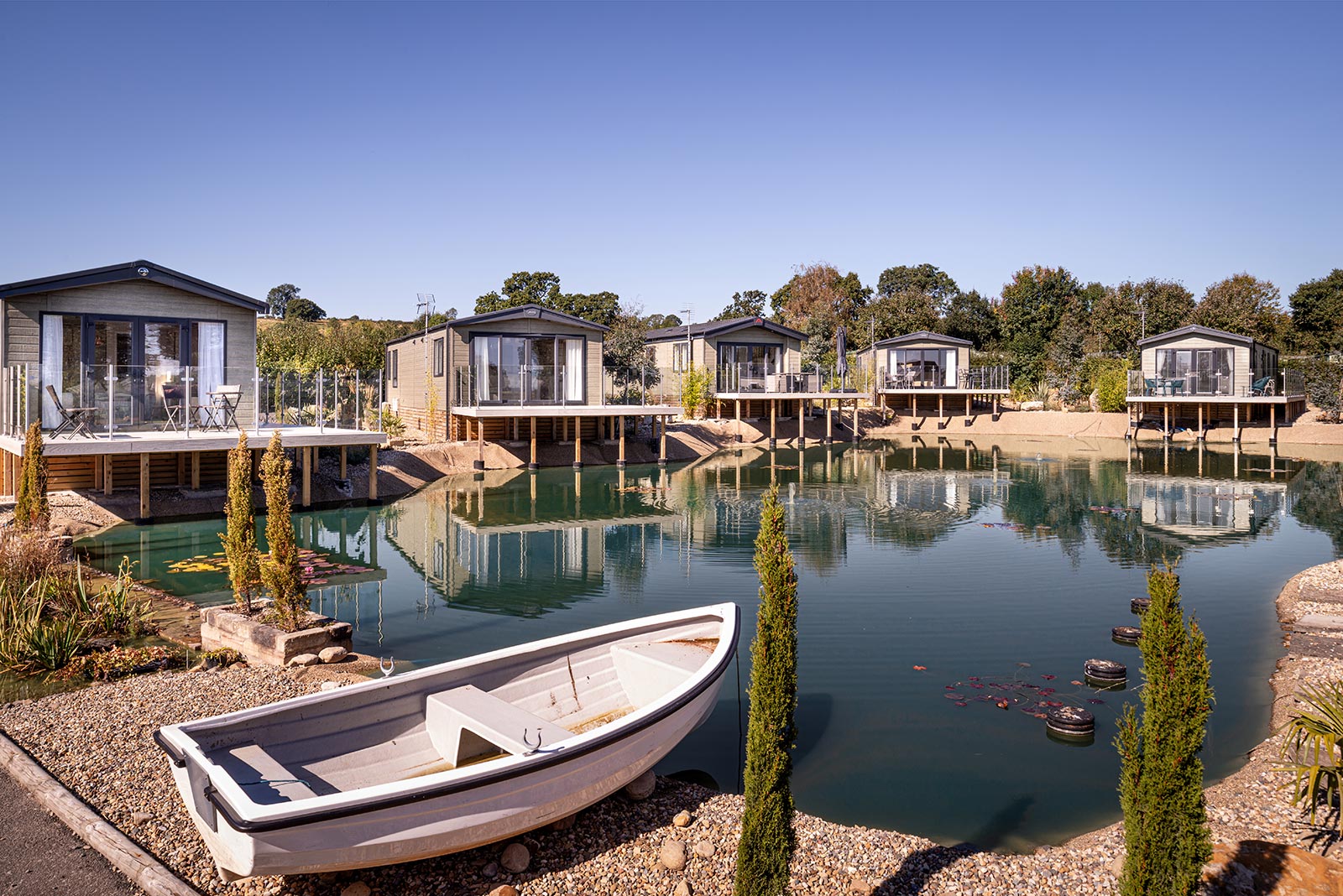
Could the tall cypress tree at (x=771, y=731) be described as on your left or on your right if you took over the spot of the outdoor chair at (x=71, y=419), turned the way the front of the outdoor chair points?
on your right

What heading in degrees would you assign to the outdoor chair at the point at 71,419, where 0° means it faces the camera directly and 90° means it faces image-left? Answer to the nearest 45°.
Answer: approximately 270°

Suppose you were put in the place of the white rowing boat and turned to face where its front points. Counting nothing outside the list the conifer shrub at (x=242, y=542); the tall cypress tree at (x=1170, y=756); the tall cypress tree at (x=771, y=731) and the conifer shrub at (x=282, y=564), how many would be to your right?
2

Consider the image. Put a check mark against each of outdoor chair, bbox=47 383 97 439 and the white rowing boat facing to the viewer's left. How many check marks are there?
0

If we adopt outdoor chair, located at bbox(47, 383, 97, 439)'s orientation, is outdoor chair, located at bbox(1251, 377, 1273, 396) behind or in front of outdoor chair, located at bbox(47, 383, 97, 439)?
in front

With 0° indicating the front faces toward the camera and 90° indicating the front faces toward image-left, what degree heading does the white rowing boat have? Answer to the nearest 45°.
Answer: approximately 225°

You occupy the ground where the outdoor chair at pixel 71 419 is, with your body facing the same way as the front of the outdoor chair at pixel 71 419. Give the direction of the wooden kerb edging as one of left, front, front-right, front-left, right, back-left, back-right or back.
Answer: right

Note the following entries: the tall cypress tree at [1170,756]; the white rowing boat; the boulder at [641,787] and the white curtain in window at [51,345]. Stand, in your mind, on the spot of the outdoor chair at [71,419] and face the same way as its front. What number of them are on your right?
3

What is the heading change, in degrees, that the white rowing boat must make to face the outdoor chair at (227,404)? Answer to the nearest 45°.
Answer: approximately 45° to its left

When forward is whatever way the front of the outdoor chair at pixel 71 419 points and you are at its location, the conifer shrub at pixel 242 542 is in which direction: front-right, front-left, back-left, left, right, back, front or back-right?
right
